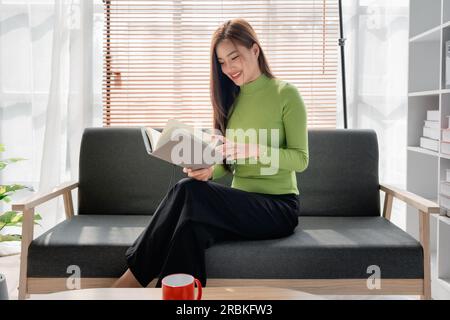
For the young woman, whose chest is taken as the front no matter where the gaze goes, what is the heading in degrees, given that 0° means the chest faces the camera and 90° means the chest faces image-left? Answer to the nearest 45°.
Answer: approximately 45°

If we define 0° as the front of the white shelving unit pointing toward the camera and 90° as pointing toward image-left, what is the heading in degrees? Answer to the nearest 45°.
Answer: approximately 45°

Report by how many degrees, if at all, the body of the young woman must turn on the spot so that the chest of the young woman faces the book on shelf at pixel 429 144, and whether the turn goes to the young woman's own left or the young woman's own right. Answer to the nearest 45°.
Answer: approximately 180°

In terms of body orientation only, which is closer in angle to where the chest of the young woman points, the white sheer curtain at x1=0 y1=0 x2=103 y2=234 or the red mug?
the red mug

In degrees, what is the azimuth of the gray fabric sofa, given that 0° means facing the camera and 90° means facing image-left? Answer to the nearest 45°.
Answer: approximately 0°
